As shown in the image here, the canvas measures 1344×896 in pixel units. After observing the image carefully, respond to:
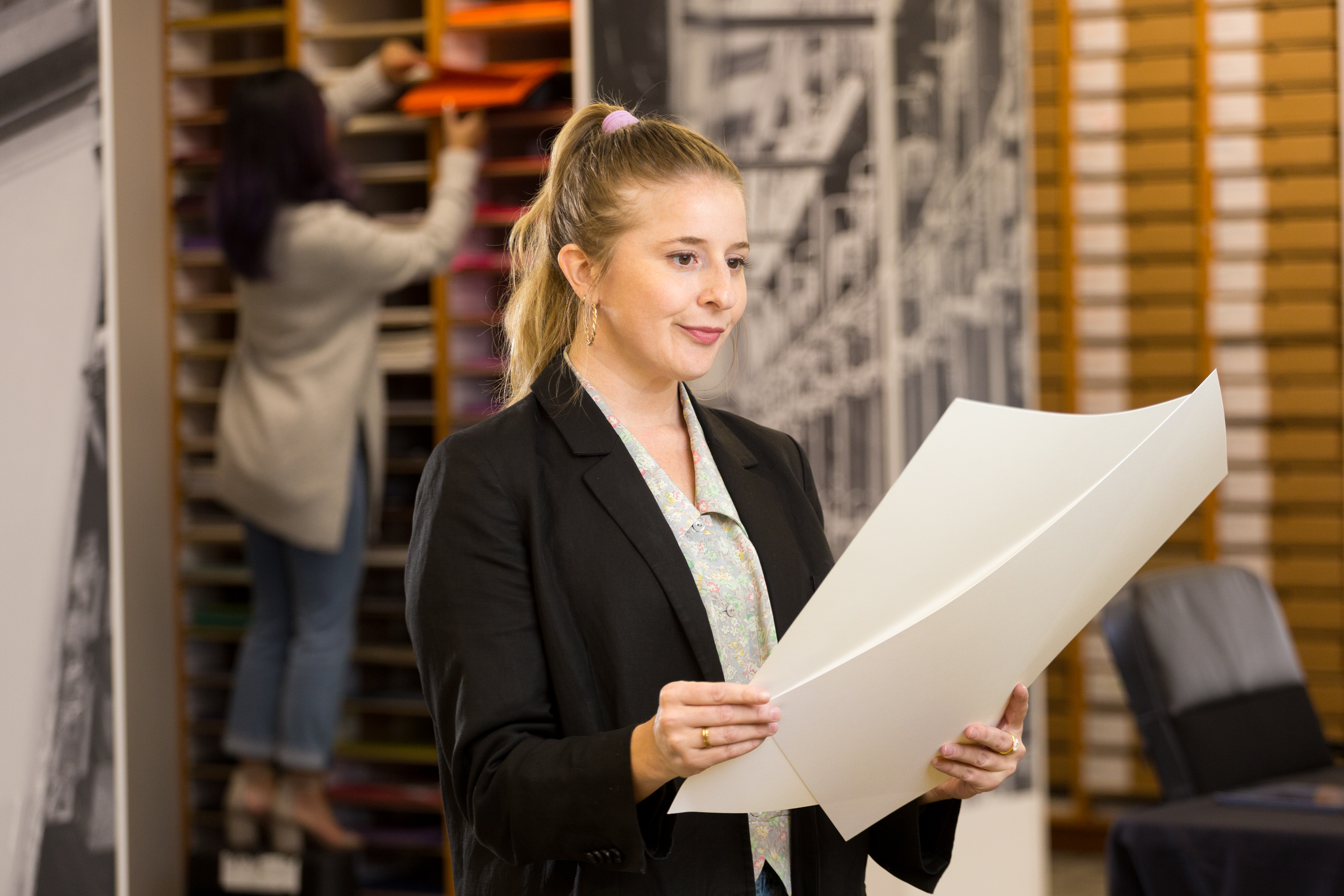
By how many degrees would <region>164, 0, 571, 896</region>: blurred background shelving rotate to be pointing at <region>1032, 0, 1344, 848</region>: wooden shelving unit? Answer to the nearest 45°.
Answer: approximately 90° to its left

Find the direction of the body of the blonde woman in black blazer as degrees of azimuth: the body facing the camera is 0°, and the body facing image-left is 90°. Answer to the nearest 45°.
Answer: approximately 315°

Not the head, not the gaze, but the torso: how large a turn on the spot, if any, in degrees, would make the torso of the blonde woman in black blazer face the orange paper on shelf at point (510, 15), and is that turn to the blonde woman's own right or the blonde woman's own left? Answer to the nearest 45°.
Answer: approximately 135° to the blonde woman's own left

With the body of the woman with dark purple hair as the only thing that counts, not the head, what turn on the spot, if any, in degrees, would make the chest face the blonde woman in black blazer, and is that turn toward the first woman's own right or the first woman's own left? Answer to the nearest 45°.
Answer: approximately 135° to the first woman's own right

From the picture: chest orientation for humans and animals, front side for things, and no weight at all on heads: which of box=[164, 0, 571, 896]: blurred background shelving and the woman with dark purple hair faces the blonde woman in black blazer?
the blurred background shelving

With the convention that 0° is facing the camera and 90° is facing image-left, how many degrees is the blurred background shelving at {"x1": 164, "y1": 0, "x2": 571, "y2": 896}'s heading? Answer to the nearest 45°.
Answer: approximately 0°

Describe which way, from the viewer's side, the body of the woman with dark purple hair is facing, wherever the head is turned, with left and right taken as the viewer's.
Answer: facing away from the viewer and to the right of the viewer

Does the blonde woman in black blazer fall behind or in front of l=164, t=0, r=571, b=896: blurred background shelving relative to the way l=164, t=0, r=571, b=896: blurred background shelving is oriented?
in front
